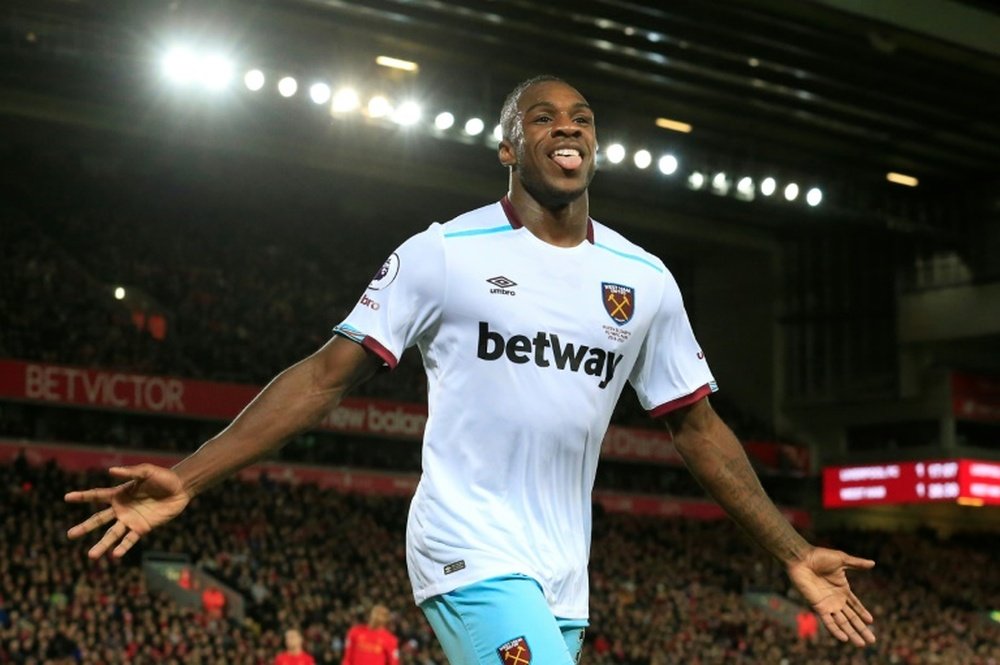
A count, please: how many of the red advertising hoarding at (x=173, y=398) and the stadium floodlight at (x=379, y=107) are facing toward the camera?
2

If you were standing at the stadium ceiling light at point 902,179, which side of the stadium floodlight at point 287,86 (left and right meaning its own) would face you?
left

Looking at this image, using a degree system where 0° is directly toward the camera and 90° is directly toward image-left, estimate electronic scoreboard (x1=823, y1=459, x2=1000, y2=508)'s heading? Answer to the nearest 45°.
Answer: approximately 0°

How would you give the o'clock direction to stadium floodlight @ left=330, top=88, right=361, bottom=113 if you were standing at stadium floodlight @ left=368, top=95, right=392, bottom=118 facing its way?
stadium floodlight @ left=330, top=88, right=361, bottom=113 is roughly at 2 o'clock from stadium floodlight @ left=368, top=95, right=392, bottom=118.
